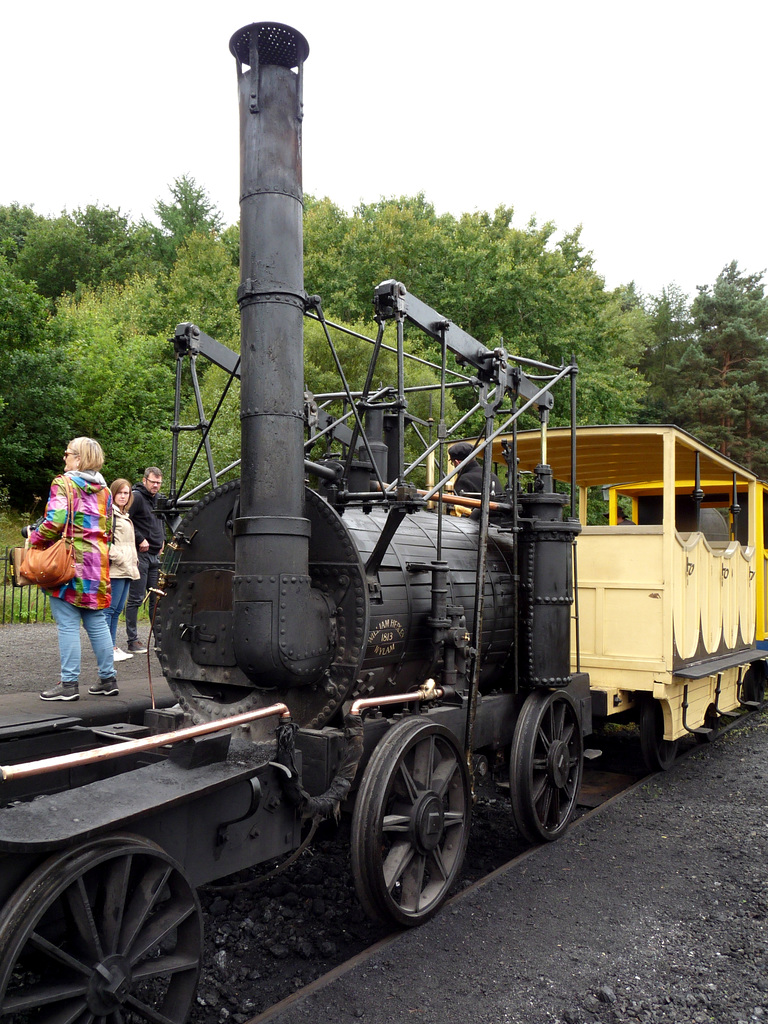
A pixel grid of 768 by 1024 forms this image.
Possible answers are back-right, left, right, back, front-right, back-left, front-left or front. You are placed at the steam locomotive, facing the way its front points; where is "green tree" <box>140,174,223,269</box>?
back-right

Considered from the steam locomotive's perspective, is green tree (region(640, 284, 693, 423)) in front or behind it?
behind

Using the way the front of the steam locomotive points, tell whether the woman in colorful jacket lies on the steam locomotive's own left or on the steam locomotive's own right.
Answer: on the steam locomotive's own right

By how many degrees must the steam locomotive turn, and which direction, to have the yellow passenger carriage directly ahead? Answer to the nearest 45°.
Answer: approximately 180°

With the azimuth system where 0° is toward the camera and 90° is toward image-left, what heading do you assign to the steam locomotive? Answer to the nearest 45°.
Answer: approximately 45°

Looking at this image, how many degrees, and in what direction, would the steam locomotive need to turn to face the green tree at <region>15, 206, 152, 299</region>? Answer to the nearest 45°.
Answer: approximately 135° to its right

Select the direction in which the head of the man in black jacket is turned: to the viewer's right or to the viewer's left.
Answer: to the viewer's right
